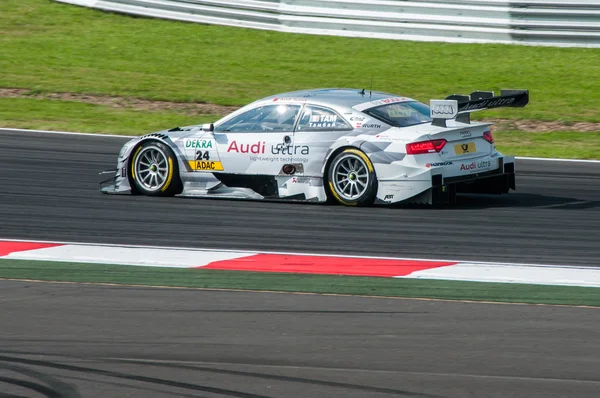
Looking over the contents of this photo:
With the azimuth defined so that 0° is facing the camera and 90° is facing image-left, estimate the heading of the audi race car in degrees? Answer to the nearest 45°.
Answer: approximately 135°
